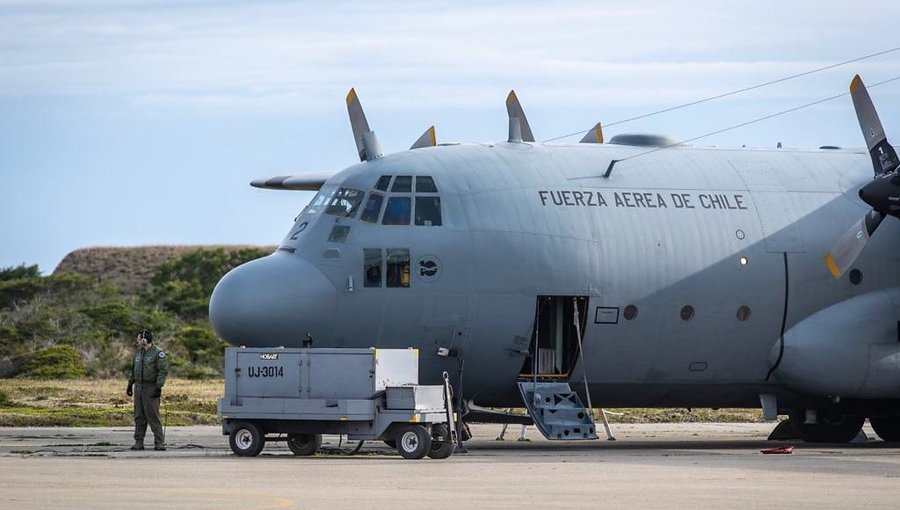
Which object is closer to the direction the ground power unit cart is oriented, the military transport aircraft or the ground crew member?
the military transport aircraft

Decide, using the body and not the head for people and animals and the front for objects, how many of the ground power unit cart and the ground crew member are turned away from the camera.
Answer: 0

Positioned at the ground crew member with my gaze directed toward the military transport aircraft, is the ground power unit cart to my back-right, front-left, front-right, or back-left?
front-right

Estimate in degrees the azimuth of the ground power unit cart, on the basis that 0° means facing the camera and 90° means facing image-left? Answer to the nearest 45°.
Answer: approximately 315°

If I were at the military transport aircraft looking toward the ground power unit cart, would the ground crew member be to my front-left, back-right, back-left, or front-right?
front-right

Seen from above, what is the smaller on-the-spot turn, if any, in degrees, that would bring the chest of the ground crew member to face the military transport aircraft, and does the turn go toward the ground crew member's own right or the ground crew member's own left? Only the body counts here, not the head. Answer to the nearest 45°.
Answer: approximately 135° to the ground crew member's own left

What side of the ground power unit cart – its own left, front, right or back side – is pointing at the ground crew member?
back
